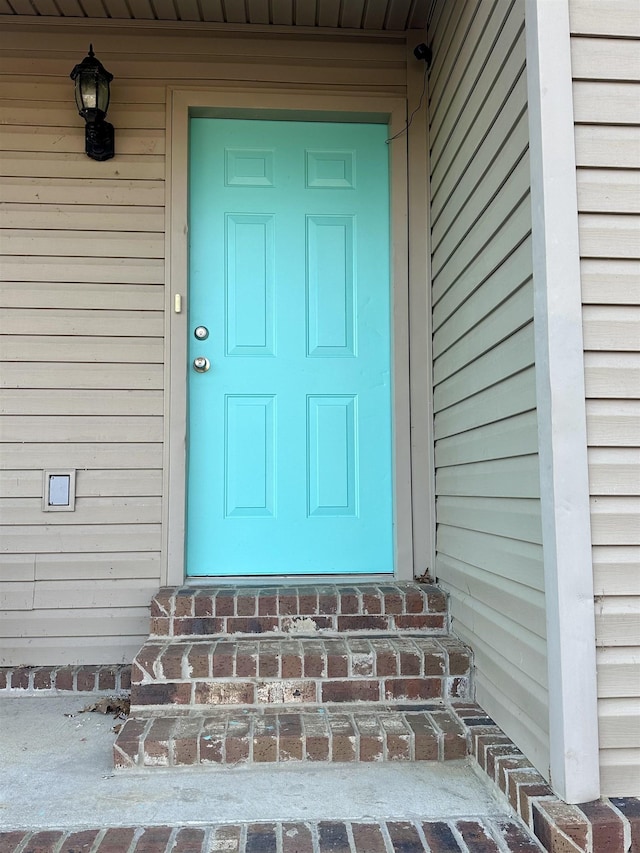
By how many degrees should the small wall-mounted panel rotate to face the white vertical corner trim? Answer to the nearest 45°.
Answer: approximately 45° to its left

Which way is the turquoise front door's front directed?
toward the camera

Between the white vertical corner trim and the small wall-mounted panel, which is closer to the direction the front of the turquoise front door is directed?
the white vertical corner trim

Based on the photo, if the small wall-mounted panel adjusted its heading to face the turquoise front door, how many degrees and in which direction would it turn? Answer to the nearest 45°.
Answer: approximately 90° to its left

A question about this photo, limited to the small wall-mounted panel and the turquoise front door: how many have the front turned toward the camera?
2

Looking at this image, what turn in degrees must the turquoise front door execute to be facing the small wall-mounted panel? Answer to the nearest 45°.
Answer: approximately 90° to its right

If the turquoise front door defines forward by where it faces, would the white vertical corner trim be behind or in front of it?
in front
